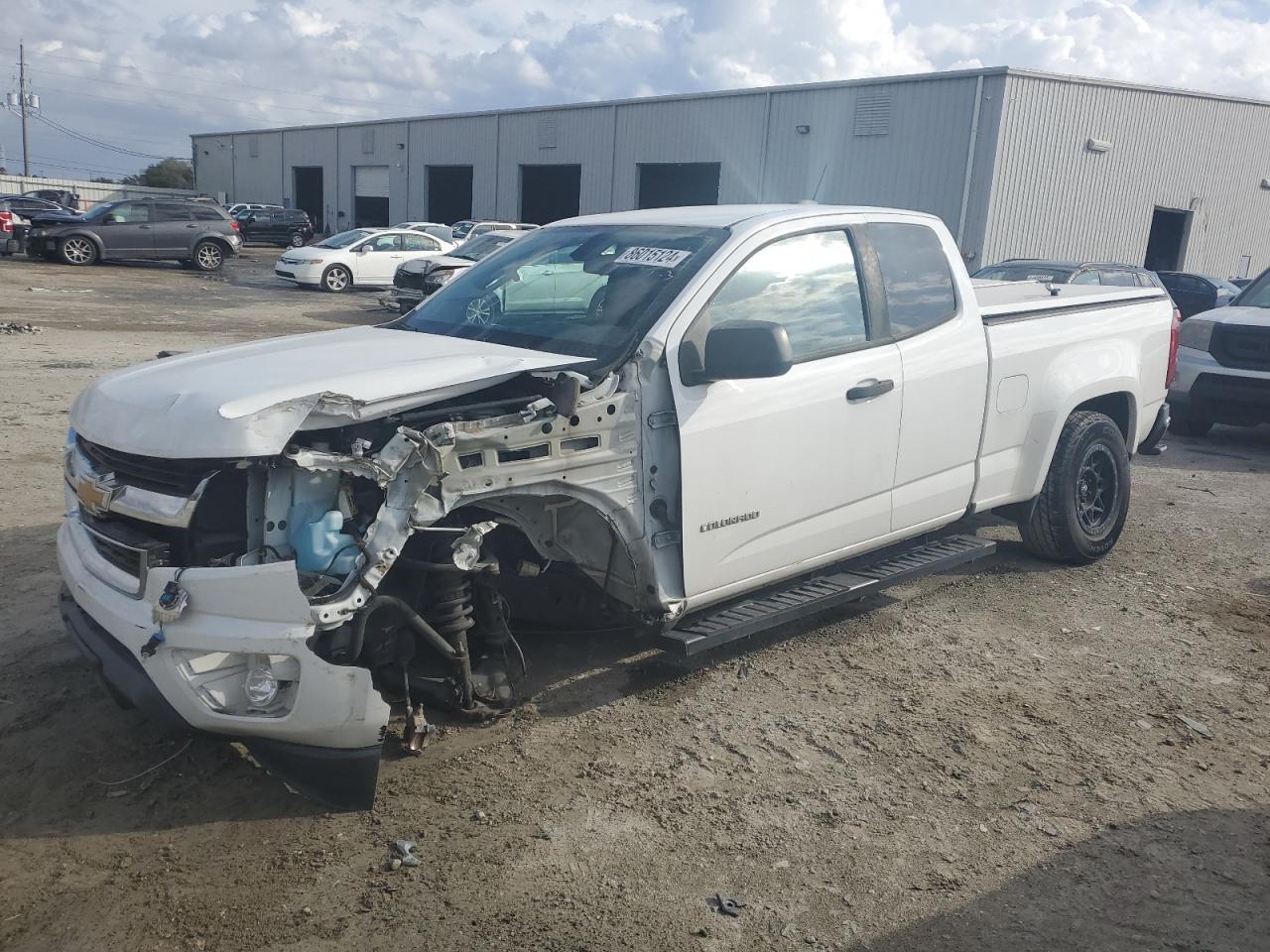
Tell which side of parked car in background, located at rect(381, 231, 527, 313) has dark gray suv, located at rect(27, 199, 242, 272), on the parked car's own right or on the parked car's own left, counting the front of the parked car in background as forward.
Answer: on the parked car's own right

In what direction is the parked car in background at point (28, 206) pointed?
to the viewer's left

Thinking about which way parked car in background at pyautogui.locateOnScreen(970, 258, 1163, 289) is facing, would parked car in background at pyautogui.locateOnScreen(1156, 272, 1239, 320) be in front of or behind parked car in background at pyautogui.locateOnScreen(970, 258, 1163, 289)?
behind

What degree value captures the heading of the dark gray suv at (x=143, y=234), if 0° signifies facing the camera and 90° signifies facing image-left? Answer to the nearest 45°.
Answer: approximately 90°

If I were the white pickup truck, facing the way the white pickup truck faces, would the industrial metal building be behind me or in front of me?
behind

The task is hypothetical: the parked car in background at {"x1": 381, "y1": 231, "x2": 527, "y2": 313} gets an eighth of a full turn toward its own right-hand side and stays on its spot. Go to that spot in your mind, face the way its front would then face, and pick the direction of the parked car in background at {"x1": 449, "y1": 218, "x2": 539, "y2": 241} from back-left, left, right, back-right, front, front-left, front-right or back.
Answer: right
